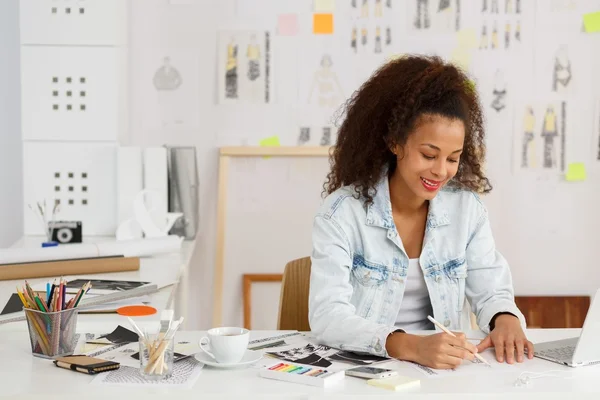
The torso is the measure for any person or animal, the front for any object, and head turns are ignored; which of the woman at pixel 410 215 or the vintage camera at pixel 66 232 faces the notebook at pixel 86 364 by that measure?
the vintage camera

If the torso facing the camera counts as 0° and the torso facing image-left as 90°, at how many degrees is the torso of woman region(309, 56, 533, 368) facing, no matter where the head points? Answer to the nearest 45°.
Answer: approximately 315°

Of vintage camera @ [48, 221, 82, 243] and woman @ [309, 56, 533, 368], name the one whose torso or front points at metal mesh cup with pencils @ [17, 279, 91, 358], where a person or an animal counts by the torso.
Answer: the vintage camera

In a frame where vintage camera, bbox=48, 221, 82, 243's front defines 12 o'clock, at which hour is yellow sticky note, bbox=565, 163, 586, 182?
The yellow sticky note is roughly at 9 o'clock from the vintage camera.

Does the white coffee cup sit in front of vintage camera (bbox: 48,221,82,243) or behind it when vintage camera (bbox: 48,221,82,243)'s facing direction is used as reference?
in front

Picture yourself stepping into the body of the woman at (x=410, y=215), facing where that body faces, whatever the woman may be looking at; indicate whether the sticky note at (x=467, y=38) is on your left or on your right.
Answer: on your left

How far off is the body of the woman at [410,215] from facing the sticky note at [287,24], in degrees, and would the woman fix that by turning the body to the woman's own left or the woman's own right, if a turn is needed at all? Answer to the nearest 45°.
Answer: approximately 135° to the woman's own left

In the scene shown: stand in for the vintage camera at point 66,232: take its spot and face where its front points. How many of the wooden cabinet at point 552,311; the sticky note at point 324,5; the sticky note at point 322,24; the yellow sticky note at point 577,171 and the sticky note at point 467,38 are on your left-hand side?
5

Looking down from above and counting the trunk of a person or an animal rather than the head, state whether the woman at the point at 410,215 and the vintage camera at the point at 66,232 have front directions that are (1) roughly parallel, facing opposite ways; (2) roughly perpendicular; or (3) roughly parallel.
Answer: roughly parallel

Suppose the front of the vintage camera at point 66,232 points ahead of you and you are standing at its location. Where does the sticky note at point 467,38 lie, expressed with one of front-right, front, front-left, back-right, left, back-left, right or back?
left

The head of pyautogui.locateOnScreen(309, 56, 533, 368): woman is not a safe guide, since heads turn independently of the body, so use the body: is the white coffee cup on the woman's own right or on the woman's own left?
on the woman's own right

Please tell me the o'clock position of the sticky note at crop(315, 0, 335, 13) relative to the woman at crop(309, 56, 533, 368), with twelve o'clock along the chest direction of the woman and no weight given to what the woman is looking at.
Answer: The sticky note is roughly at 7 o'clock from the woman.

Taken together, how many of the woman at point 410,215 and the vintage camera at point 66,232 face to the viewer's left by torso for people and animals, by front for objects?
0

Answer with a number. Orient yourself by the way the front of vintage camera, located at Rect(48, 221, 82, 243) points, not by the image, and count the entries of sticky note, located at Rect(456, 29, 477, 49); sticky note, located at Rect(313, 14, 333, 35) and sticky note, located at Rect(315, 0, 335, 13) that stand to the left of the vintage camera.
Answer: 3

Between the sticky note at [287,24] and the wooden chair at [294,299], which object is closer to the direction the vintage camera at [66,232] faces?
the wooden chair

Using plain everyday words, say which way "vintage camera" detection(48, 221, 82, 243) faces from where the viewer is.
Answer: facing the viewer

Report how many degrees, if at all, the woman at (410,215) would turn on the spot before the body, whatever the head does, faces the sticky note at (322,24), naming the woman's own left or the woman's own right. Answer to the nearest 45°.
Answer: approximately 135° to the woman's own left

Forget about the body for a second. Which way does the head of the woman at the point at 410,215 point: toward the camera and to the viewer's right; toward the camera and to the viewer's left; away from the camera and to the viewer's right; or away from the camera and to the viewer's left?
toward the camera and to the viewer's right

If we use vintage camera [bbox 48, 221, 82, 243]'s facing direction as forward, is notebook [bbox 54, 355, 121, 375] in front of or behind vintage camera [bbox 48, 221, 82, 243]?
in front
